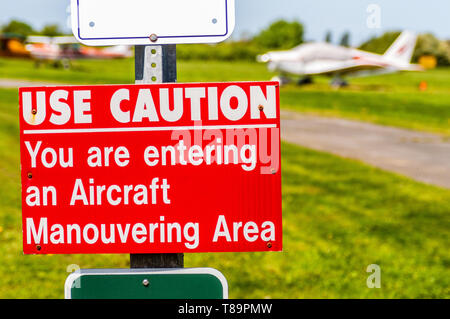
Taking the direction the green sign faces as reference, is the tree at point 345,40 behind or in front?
behind

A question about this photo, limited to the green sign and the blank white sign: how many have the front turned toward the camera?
2

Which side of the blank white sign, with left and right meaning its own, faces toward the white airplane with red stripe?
back

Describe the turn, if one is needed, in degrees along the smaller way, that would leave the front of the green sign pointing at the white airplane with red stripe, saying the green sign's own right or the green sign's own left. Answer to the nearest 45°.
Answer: approximately 180°

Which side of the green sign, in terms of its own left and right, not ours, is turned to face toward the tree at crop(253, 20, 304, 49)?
back

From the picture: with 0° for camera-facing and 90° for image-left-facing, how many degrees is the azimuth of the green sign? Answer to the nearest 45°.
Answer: approximately 0°

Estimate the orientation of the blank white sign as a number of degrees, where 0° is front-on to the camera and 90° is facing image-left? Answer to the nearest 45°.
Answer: approximately 0°
